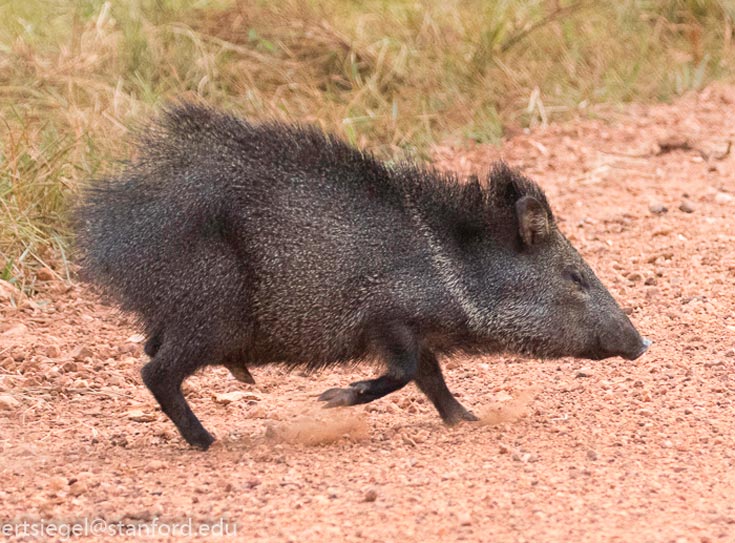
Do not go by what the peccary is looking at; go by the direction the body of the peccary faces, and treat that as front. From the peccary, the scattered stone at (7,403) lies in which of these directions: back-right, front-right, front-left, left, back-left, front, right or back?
back

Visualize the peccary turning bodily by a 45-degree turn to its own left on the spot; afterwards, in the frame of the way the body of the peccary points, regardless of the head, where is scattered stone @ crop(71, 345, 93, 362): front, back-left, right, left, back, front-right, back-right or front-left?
left

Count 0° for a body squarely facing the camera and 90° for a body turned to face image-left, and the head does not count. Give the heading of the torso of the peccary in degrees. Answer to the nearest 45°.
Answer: approximately 270°

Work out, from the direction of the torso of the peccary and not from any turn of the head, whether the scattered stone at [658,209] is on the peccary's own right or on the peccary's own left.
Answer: on the peccary's own left

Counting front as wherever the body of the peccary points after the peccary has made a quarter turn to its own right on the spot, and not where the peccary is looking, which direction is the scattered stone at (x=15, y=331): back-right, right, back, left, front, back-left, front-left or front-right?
back-right

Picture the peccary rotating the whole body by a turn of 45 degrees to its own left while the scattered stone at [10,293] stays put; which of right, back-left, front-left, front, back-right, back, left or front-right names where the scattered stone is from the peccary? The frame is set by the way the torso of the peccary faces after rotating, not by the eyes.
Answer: left

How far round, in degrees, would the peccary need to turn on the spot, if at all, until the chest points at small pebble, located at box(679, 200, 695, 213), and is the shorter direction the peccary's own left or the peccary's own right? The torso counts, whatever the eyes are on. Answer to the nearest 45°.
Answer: approximately 45° to the peccary's own left

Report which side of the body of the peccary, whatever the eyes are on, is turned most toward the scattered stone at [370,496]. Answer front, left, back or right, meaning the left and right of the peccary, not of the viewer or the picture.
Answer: right

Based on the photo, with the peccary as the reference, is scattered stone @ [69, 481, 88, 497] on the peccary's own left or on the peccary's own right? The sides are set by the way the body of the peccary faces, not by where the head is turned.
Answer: on the peccary's own right

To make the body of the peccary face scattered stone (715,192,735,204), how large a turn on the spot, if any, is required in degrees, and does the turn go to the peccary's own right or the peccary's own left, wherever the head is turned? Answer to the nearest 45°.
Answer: approximately 45° to the peccary's own left

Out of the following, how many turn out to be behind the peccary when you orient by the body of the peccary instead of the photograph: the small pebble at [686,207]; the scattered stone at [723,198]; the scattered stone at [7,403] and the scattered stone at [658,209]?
1

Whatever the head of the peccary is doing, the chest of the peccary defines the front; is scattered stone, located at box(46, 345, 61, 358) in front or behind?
behind

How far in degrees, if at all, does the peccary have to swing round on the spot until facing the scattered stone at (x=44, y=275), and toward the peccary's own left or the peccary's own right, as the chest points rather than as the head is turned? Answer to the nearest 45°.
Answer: approximately 135° to the peccary's own left

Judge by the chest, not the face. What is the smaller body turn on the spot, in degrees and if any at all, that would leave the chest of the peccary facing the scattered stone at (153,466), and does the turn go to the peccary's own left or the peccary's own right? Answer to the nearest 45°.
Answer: approximately 135° to the peccary's own right
